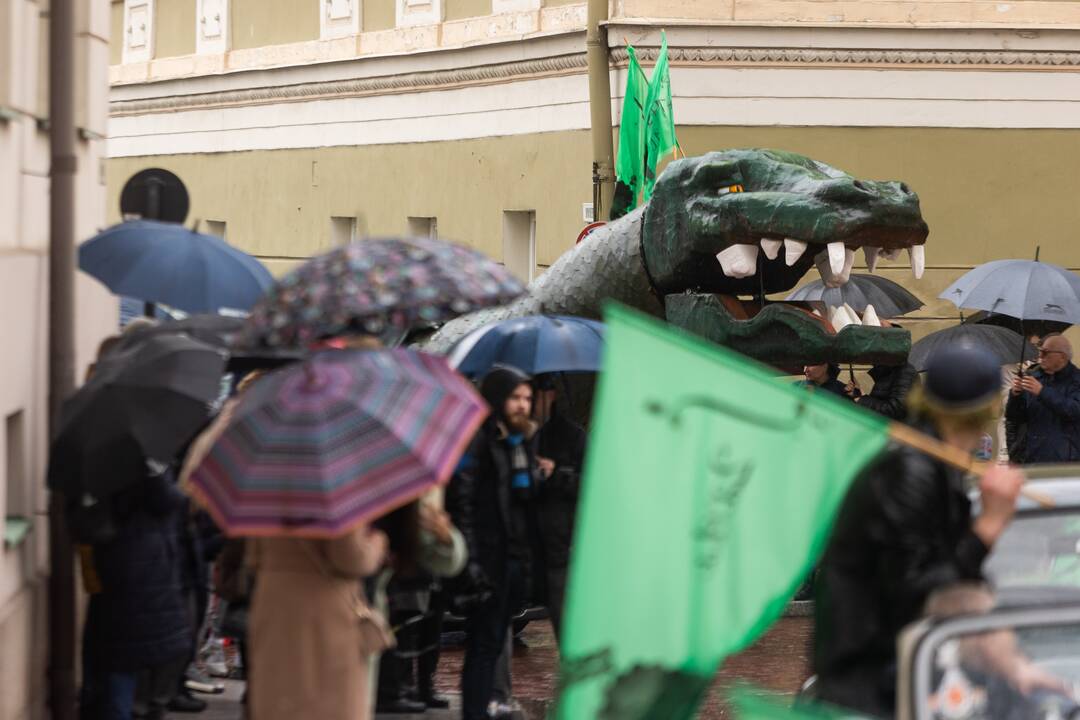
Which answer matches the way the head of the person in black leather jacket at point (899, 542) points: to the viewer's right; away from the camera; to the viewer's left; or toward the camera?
away from the camera

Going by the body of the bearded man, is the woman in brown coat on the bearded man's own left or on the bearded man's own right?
on the bearded man's own right

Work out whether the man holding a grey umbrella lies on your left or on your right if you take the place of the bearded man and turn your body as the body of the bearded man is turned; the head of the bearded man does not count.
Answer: on your left

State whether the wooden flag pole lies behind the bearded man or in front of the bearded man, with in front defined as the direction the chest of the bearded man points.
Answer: in front

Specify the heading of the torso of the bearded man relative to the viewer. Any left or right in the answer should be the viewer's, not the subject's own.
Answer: facing the viewer and to the right of the viewer

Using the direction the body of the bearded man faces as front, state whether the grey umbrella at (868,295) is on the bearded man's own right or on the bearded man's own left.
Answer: on the bearded man's own left

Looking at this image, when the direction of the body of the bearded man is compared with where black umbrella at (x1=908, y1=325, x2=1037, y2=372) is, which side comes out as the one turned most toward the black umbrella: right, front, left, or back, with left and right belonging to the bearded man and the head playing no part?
left

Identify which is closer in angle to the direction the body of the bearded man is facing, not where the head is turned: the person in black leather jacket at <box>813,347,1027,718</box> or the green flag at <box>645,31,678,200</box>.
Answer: the person in black leather jacket

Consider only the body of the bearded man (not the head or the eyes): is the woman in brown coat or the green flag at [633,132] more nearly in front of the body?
the woman in brown coat

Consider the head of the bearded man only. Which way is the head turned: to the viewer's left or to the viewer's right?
to the viewer's right
